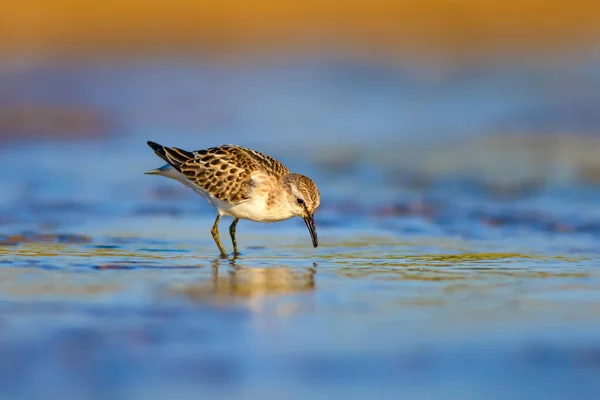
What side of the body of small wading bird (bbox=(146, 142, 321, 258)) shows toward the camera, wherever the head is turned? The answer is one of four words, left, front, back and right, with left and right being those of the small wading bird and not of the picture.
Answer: right
